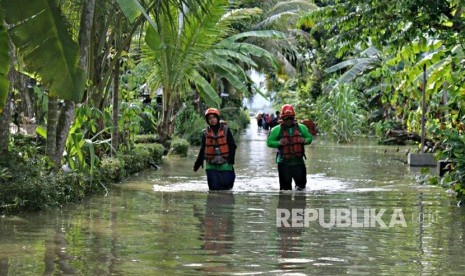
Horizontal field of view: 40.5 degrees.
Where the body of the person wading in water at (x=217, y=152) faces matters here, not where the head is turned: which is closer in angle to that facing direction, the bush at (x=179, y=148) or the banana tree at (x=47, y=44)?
the banana tree

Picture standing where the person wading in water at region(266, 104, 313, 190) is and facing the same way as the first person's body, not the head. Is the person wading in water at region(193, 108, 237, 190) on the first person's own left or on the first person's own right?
on the first person's own right

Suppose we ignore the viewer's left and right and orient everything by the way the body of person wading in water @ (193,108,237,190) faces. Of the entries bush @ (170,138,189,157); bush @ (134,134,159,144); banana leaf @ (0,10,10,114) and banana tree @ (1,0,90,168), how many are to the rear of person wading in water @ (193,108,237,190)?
2

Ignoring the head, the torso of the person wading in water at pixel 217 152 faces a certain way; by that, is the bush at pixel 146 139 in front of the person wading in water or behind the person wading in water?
behind

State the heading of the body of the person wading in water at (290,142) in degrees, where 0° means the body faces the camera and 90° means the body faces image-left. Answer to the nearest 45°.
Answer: approximately 0°

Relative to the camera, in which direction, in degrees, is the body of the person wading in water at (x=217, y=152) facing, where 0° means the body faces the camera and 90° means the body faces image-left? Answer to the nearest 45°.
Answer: approximately 0°

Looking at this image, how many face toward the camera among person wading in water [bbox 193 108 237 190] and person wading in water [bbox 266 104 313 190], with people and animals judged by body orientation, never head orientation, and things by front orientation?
2

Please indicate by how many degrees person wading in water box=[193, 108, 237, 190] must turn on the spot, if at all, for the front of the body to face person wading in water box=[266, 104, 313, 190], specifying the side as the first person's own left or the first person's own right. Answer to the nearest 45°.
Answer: approximately 90° to the first person's own left

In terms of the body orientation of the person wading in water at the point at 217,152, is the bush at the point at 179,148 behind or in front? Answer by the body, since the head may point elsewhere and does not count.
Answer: behind
